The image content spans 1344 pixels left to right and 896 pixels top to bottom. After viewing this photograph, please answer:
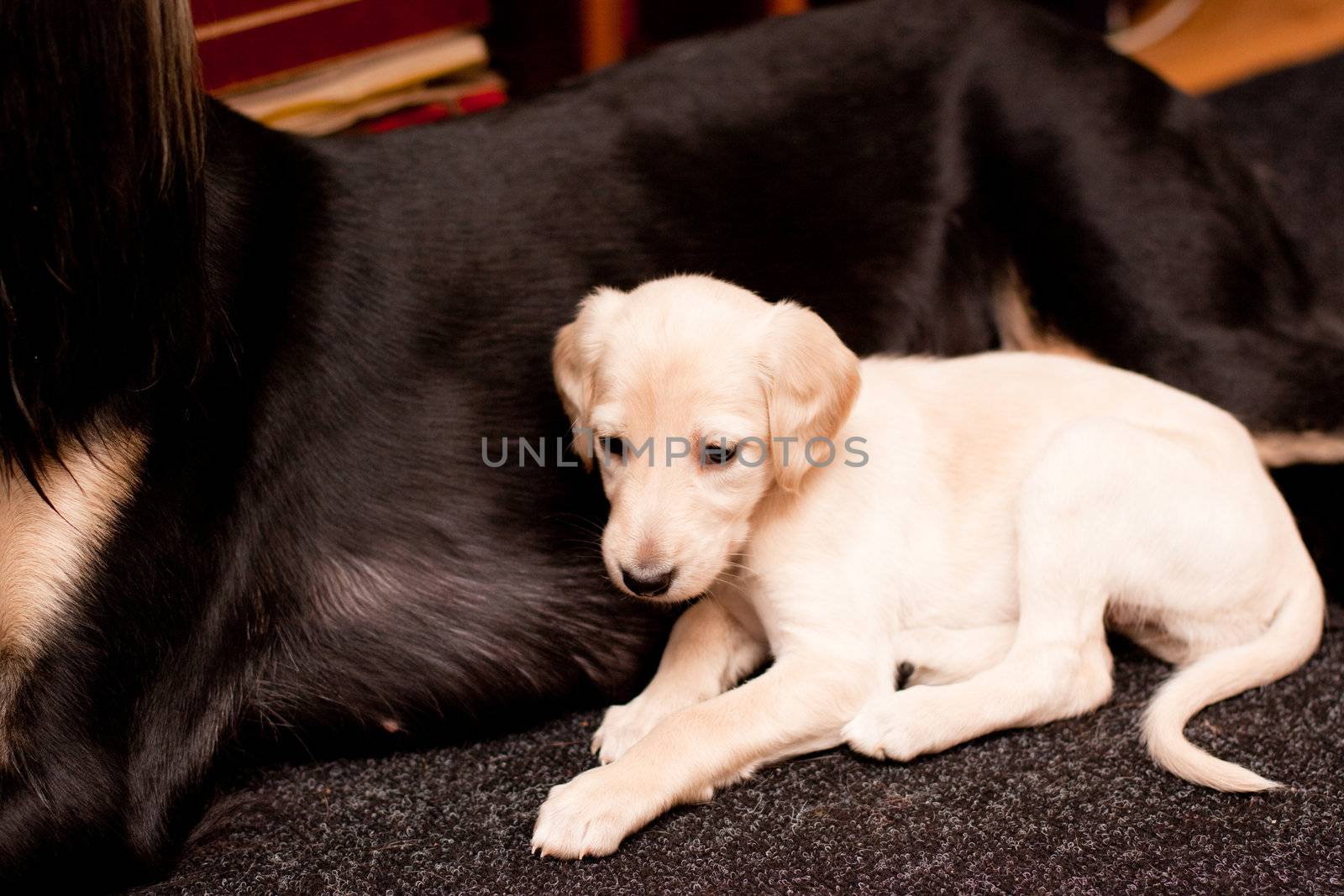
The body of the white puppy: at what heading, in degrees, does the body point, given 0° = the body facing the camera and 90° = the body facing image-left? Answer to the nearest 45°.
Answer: approximately 45°

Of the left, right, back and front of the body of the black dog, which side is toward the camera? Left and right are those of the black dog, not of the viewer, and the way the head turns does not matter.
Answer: left
